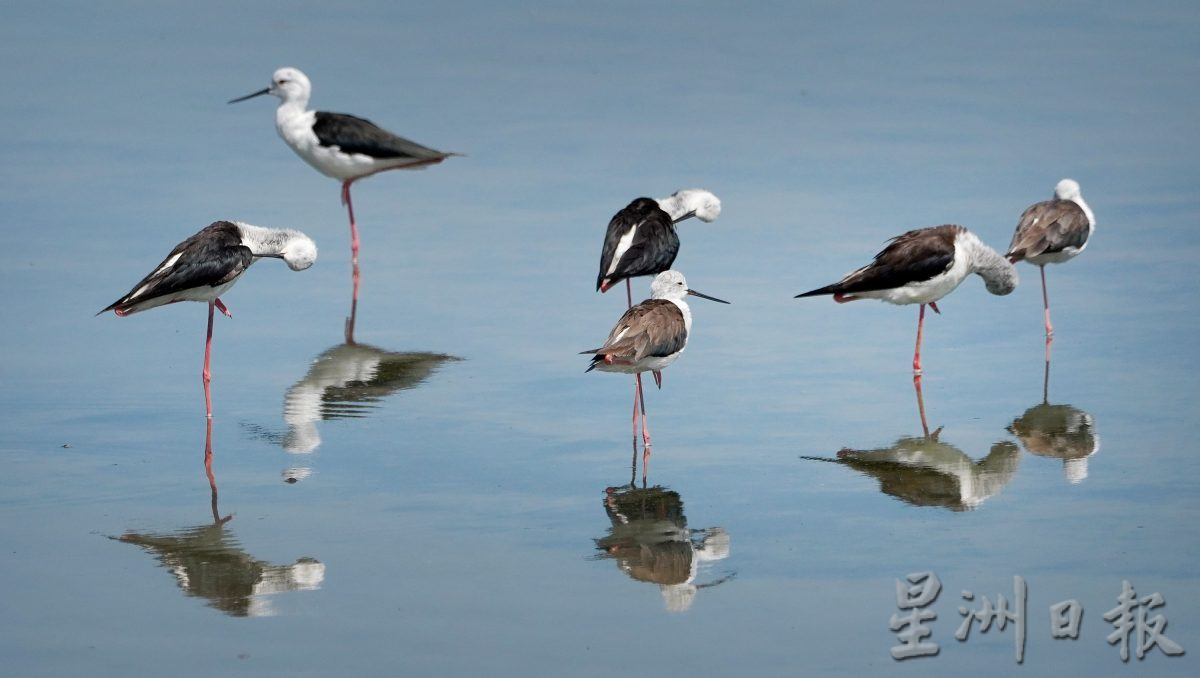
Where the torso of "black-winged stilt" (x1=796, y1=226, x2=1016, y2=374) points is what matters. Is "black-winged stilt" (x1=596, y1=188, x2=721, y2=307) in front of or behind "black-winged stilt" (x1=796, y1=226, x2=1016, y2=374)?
behind

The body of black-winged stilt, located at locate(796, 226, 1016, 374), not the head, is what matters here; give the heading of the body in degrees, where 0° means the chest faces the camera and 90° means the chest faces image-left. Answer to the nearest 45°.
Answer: approximately 270°

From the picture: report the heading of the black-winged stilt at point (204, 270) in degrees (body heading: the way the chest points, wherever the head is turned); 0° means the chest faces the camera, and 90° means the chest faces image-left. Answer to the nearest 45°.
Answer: approximately 270°

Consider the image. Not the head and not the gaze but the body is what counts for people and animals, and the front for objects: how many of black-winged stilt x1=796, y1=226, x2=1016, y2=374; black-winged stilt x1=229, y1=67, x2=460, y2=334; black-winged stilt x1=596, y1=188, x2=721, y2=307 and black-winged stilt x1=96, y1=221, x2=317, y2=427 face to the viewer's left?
1

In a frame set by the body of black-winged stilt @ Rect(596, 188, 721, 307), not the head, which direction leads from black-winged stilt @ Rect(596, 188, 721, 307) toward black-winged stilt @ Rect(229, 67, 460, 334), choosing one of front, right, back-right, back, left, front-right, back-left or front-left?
left

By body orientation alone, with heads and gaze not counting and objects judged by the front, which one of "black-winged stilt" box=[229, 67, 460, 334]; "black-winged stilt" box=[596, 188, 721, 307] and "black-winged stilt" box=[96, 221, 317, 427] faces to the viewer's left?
"black-winged stilt" box=[229, 67, 460, 334]

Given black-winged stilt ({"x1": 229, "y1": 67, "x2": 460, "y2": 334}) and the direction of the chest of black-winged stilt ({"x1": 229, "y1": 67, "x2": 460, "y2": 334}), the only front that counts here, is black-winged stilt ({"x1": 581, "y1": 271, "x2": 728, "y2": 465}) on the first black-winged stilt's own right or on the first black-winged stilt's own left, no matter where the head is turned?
on the first black-winged stilt's own left

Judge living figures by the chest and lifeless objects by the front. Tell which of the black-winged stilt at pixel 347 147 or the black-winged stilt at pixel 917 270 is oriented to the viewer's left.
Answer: the black-winged stilt at pixel 347 147

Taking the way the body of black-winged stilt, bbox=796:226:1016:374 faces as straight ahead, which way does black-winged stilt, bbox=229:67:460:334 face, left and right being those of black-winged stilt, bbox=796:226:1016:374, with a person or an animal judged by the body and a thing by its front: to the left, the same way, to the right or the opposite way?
the opposite way

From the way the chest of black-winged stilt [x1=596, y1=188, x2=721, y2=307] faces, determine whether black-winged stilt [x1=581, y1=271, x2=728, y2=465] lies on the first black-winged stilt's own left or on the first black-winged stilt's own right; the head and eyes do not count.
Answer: on the first black-winged stilt's own right

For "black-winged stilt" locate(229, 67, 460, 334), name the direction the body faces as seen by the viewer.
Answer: to the viewer's left
